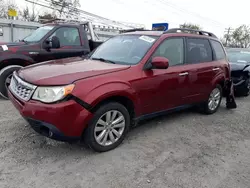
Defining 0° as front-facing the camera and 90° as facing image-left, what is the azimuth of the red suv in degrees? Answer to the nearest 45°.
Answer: approximately 45°

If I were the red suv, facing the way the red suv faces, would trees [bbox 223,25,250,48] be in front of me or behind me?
behind

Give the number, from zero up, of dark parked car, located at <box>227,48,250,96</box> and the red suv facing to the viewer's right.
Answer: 0

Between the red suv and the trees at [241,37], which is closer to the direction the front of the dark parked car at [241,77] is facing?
the red suv

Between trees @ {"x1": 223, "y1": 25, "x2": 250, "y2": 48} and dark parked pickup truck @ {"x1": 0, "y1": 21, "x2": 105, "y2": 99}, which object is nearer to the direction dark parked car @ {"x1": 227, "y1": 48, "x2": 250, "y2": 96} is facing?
the dark parked pickup truck

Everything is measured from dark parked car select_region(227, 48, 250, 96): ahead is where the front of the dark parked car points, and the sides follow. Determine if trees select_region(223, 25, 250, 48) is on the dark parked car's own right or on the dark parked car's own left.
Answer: on the dark parked car's own right

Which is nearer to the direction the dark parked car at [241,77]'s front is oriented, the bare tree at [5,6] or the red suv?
the red suv

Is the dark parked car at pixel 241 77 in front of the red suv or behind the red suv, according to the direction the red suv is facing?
behind
